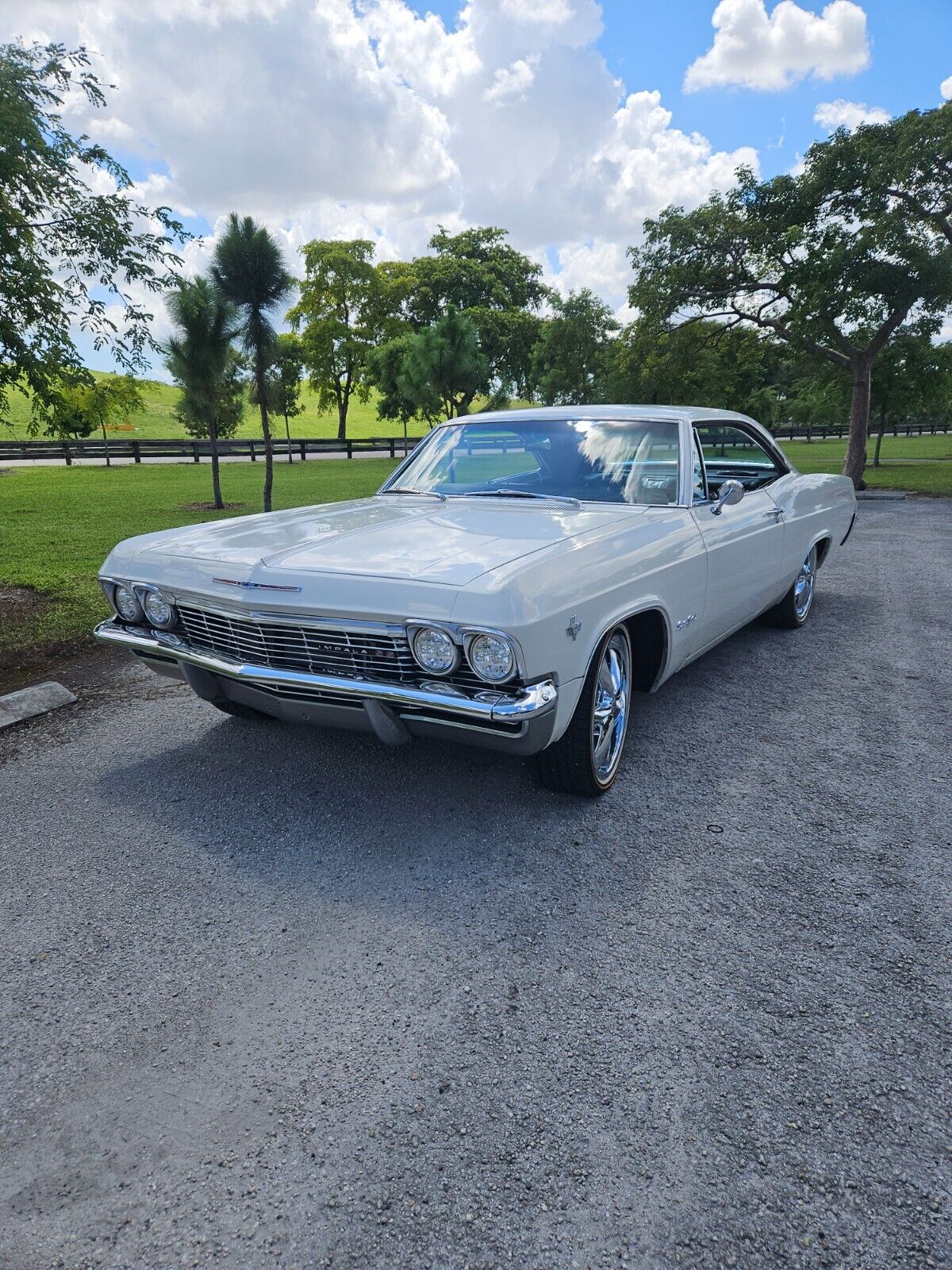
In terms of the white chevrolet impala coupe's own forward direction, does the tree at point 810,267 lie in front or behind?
behind

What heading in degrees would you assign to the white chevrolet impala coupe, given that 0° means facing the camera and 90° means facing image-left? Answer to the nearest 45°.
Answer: approximately 45°

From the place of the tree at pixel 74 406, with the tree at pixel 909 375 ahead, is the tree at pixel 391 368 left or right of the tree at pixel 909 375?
left

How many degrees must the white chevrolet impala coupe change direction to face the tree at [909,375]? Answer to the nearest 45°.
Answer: approximately 180°

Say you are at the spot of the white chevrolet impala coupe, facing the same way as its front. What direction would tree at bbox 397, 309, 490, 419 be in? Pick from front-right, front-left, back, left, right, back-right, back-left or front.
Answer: back-right

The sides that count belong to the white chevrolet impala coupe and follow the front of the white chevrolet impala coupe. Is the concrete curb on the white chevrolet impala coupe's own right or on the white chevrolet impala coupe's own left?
on the white chevrolet impala coupe's own right

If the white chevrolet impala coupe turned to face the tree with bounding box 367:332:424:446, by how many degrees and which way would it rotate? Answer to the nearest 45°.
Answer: approximately 135° to its right

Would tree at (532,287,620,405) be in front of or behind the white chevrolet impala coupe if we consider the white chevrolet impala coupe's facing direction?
behind

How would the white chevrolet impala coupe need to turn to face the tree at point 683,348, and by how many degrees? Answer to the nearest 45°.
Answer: approximately 135° to its right

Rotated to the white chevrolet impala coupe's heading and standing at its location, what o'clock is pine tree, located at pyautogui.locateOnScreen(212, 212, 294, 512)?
The pine tree is roughly at 4 o'clock from the white chevrolet impala coupe.
